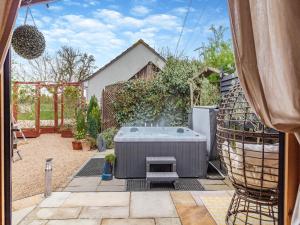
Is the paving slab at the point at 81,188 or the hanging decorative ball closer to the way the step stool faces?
the hanging decorative ball

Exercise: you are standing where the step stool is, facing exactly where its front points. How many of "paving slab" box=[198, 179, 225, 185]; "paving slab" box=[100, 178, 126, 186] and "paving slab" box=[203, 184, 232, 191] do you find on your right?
1

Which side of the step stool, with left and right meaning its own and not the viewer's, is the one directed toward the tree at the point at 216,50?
back

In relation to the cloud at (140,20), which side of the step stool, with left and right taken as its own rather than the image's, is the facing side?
back

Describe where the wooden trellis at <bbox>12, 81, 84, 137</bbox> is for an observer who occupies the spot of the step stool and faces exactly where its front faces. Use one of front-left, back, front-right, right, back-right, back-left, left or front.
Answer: back-right

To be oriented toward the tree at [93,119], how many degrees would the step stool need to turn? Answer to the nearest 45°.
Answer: approximately 135° to its right

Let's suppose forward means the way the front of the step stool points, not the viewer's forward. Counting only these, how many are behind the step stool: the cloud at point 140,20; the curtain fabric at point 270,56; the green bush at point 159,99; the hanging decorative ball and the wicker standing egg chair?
2

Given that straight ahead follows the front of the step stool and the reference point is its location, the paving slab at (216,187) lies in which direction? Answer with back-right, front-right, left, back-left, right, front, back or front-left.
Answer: left

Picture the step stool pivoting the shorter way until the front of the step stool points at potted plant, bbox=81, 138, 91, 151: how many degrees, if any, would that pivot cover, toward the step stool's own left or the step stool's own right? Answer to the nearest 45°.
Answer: approximately 135° to the step stool's own right

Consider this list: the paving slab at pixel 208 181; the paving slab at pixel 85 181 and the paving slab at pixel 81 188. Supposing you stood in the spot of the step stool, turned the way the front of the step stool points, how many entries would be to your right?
2

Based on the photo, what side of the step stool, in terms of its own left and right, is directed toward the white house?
back

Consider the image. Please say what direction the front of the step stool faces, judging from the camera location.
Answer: facing the viewer

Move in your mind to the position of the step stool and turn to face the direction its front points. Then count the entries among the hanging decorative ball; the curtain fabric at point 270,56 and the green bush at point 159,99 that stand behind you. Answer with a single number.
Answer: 1

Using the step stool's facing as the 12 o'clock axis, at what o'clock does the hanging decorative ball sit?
The hanging decorative ball is roughly at 1 o'clock from the step stool.
